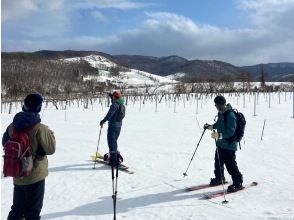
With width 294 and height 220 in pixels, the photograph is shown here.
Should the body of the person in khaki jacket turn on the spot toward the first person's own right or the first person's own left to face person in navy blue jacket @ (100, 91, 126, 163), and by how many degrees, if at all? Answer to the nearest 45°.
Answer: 0° — they already face them

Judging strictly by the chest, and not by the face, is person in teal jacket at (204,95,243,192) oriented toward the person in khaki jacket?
yes

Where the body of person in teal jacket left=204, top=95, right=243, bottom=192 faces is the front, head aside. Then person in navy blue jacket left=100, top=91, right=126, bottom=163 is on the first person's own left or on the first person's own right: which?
on the first person's own right

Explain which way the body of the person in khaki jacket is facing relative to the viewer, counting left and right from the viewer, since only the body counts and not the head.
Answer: facing away from the viewer and to the right of the viewer

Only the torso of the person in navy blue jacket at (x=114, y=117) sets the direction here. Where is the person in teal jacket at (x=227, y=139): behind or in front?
behind

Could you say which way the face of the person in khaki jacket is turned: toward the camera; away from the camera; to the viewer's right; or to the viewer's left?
away from the camera
